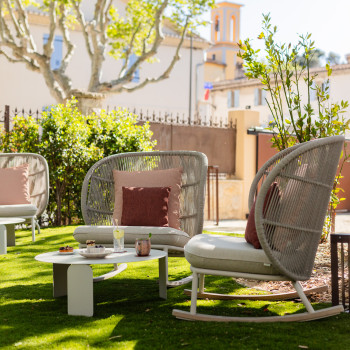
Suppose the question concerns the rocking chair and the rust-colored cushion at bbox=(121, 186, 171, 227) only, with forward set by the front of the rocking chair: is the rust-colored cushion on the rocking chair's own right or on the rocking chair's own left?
on the rocking chair's own right

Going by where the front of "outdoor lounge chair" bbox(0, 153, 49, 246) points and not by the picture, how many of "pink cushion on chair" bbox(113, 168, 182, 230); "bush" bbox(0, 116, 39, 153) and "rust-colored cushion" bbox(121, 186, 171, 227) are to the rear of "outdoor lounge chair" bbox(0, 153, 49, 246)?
1

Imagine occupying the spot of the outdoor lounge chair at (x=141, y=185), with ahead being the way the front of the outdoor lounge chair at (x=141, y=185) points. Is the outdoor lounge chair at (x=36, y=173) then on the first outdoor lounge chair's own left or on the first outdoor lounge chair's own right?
on the first outdoor lounge chair's own right

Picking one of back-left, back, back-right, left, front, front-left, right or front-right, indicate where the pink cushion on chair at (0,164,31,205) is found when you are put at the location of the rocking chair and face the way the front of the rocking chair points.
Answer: front-right

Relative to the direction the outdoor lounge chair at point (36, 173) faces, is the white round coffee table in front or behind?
in front

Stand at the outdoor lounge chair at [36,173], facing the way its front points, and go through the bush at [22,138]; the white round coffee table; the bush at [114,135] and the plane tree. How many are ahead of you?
1

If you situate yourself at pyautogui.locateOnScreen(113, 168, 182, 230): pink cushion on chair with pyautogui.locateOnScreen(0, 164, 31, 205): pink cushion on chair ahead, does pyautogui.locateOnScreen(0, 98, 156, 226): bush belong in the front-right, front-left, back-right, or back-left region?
front-right

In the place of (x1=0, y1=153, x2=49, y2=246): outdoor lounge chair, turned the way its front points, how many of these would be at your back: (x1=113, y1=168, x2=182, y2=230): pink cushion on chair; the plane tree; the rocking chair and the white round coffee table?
1

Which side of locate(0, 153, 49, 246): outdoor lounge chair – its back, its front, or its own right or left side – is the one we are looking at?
front

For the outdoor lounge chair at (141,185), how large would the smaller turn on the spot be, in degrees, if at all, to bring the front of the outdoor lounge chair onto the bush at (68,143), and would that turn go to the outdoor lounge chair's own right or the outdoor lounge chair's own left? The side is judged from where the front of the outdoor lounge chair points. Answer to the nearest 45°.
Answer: approximately 135° to the outdoor lounge chair's own right

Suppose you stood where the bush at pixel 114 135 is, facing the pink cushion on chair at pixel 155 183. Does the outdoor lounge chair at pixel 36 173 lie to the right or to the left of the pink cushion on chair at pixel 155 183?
right

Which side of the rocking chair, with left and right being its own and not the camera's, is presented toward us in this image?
left

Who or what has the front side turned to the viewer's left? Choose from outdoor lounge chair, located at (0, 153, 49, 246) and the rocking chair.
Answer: the rocking chair

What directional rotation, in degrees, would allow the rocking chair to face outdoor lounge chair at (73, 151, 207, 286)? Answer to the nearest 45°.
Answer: approximately 45° to its right

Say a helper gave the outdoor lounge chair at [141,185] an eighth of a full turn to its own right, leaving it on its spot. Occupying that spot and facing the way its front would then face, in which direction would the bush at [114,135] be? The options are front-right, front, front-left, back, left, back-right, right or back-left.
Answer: right

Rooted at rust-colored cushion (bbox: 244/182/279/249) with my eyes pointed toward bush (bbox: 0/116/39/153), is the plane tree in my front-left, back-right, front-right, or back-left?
front-right

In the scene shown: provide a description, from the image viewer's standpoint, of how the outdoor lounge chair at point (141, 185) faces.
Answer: facing the viewer and to the left of the viewer

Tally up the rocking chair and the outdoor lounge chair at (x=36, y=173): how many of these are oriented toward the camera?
1
